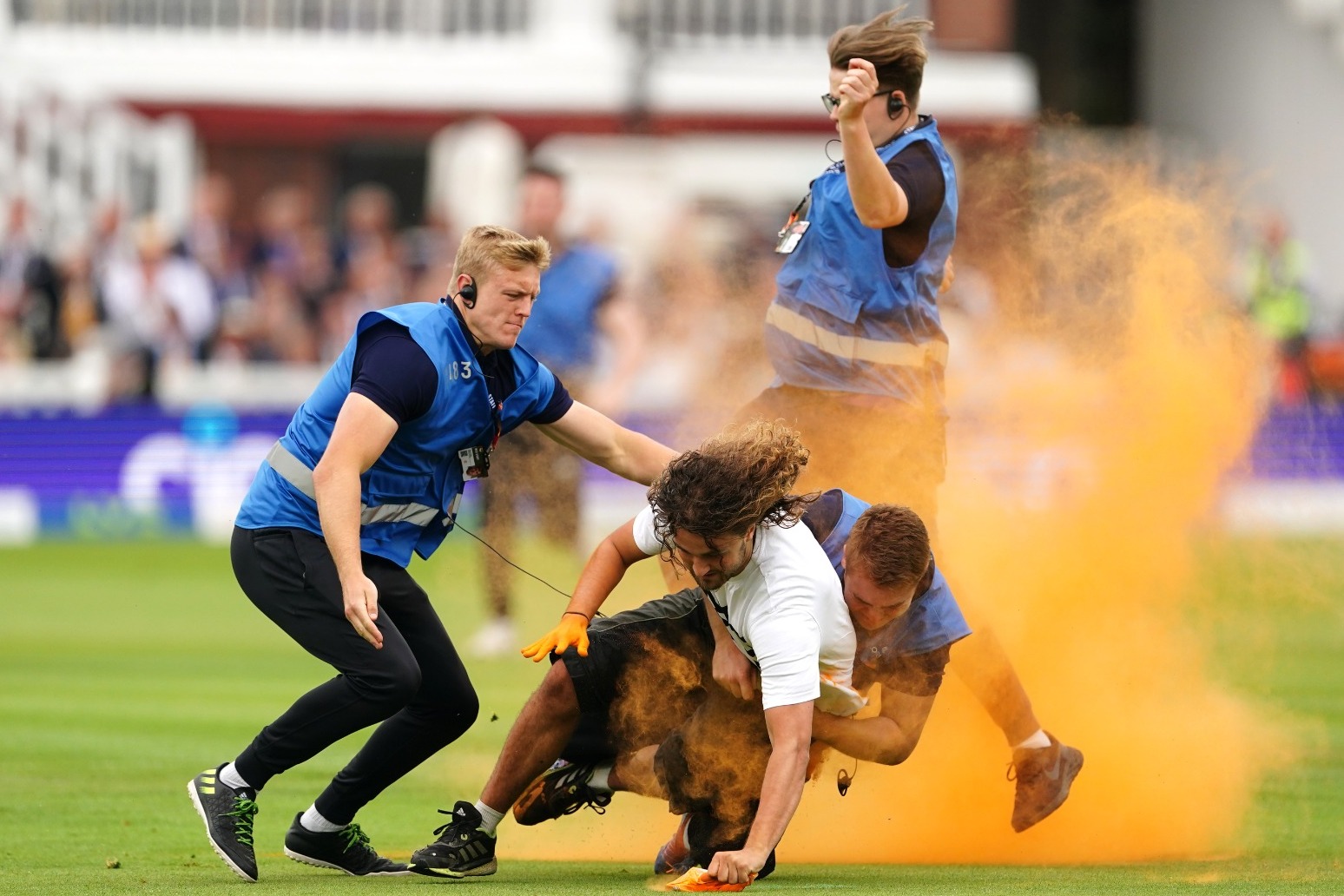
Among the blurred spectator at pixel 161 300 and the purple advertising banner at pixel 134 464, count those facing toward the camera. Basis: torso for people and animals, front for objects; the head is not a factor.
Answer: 2

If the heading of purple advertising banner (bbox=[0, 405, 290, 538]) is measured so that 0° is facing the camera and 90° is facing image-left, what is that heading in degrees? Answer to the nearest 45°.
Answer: approximately 0°

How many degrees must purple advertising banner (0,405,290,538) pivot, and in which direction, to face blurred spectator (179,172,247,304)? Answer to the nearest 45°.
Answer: approximately 180°

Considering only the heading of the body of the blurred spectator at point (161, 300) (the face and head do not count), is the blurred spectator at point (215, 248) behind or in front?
behind

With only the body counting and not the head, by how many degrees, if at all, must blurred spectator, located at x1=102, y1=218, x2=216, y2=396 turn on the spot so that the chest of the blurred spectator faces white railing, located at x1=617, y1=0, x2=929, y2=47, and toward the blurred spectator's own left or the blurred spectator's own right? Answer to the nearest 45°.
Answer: approximately 135° to the blurred spectator's own left
